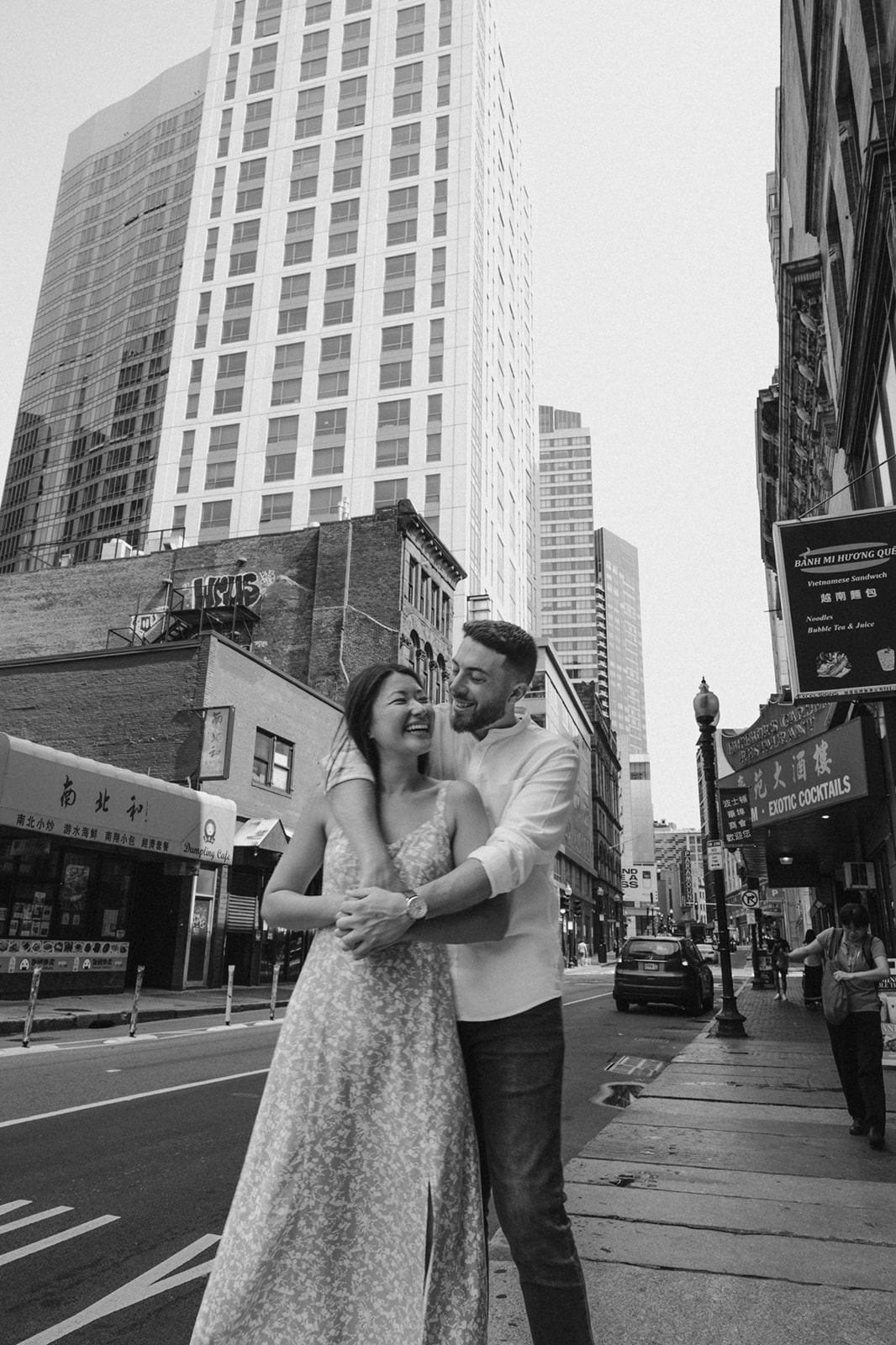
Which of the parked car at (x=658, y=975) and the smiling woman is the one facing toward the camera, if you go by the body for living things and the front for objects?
the smiling woman

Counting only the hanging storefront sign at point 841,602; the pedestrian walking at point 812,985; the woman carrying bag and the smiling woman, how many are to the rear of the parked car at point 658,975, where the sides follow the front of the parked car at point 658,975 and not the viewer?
3

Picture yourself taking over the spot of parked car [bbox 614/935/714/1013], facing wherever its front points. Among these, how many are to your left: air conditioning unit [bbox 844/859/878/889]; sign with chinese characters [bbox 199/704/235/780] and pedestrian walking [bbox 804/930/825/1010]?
1

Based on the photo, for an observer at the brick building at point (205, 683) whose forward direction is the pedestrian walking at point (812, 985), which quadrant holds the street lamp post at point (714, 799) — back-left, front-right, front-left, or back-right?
front-right

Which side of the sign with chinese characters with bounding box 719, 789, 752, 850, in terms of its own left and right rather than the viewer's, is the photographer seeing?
front

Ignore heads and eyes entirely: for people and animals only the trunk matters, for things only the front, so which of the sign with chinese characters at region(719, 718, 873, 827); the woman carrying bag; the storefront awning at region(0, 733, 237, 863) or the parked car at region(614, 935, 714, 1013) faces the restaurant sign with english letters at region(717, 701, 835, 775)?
the storefront awning

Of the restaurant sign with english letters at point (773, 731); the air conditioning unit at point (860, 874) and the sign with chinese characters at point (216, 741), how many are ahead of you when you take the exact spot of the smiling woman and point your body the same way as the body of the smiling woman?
0

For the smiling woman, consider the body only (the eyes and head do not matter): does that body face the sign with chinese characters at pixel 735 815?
no

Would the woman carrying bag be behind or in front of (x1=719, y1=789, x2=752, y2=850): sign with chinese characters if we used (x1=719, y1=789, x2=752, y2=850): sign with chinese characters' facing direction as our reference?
in front

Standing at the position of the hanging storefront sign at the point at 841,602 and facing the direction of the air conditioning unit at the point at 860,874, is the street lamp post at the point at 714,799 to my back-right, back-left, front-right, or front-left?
front-left

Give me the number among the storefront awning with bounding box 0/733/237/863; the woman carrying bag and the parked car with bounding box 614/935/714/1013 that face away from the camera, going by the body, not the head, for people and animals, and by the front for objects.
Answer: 1

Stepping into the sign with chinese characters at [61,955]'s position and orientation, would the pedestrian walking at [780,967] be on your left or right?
on your left

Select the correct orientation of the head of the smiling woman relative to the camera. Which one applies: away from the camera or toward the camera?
toward the camera

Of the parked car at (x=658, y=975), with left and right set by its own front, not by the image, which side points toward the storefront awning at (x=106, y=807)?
left

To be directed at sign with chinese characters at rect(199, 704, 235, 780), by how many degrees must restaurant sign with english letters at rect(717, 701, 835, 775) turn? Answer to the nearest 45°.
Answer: approximately 45° to its right

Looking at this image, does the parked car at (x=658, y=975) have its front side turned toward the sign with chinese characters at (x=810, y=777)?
no

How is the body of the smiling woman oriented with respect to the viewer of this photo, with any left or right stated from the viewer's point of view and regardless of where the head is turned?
facing the viewer

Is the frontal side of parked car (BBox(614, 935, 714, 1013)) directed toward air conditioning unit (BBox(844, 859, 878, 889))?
no

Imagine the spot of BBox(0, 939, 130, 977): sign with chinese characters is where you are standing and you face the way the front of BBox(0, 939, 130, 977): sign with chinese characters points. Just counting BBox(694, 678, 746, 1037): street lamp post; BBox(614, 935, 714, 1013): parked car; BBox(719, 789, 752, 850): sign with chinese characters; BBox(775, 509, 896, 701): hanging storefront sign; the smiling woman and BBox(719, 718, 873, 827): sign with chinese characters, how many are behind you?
0

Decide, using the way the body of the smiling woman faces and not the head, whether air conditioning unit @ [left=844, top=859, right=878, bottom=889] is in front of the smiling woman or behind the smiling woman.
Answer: behind

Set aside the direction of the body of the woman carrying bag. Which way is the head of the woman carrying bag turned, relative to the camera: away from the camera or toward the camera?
toward the camera

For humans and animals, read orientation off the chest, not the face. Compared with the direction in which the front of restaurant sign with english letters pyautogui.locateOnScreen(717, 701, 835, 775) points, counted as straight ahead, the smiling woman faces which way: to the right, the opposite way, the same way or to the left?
to the left

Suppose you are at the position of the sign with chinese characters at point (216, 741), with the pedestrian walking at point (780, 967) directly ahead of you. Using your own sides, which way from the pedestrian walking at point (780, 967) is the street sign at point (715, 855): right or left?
right

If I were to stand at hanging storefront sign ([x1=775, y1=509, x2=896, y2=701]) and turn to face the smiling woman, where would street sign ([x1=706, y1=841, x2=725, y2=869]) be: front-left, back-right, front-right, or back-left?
back-right

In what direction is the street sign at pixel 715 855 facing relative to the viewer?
toward the camera
